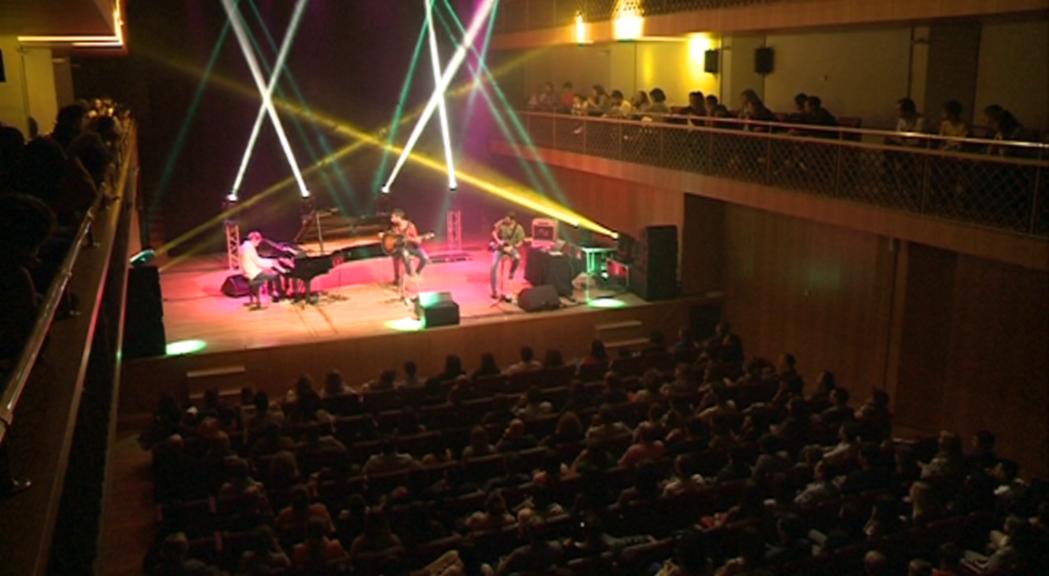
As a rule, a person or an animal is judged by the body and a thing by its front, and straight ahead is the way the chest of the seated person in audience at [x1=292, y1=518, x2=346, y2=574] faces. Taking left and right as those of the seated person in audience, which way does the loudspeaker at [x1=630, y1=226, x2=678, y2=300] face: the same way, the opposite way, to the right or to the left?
the opposite way

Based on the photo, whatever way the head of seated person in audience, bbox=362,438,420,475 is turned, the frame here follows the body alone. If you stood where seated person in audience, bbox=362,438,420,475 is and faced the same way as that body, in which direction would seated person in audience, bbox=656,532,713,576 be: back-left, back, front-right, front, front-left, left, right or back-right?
back-right

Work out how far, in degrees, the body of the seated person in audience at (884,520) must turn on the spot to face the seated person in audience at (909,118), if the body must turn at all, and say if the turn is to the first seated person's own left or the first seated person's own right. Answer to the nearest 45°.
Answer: approximately 45° to the first seated person's own right

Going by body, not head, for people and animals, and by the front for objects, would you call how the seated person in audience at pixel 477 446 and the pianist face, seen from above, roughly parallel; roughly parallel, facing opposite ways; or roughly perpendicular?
roughly perpendicular

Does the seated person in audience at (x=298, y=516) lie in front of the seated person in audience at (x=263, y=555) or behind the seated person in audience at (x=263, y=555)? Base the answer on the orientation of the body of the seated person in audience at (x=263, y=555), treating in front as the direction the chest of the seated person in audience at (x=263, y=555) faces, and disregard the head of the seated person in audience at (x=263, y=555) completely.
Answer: in front

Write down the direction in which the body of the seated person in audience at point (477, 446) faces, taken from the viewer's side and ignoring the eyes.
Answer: away from the camera

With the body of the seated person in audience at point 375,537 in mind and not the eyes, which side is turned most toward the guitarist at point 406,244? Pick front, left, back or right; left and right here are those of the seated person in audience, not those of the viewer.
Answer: front

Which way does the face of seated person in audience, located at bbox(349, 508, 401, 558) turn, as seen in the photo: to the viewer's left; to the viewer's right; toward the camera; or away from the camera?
away from the camera

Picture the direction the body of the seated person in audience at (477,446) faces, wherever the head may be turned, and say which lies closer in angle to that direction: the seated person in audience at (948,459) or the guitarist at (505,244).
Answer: the guitarist

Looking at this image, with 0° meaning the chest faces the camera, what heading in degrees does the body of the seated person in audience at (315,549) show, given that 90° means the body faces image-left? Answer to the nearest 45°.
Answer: approximately 180°

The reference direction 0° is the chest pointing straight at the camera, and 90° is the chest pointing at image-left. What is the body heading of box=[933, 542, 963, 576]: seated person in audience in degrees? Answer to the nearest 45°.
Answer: approximately 135°

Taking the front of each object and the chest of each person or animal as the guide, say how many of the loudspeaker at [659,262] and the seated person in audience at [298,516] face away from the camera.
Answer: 1

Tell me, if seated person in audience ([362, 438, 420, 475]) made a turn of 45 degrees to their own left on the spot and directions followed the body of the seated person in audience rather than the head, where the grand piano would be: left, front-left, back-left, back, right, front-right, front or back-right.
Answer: front-right

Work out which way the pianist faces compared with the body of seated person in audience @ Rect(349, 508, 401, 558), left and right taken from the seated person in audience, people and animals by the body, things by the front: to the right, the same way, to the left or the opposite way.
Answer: to the right

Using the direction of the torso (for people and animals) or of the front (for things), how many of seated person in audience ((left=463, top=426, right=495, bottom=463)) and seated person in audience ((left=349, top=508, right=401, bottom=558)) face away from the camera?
2

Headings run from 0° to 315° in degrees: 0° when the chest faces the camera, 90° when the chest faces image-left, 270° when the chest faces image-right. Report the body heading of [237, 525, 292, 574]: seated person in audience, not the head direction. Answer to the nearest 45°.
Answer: approximately 180°

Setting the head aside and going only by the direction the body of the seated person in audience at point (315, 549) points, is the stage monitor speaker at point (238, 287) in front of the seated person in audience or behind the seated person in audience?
in front

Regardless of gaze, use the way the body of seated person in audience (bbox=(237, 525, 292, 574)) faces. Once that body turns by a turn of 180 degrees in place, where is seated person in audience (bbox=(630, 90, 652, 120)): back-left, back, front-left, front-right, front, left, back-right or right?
back-left

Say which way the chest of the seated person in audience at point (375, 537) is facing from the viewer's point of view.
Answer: away from the camera
